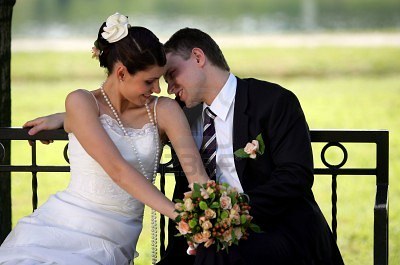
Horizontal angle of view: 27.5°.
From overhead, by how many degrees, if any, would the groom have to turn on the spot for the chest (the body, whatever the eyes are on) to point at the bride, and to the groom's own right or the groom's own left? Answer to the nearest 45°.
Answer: approximately 45° to the groom's own right

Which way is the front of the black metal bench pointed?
toward the camera

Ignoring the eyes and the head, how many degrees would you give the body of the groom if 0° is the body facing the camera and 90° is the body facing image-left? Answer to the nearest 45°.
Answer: approximately 45°
